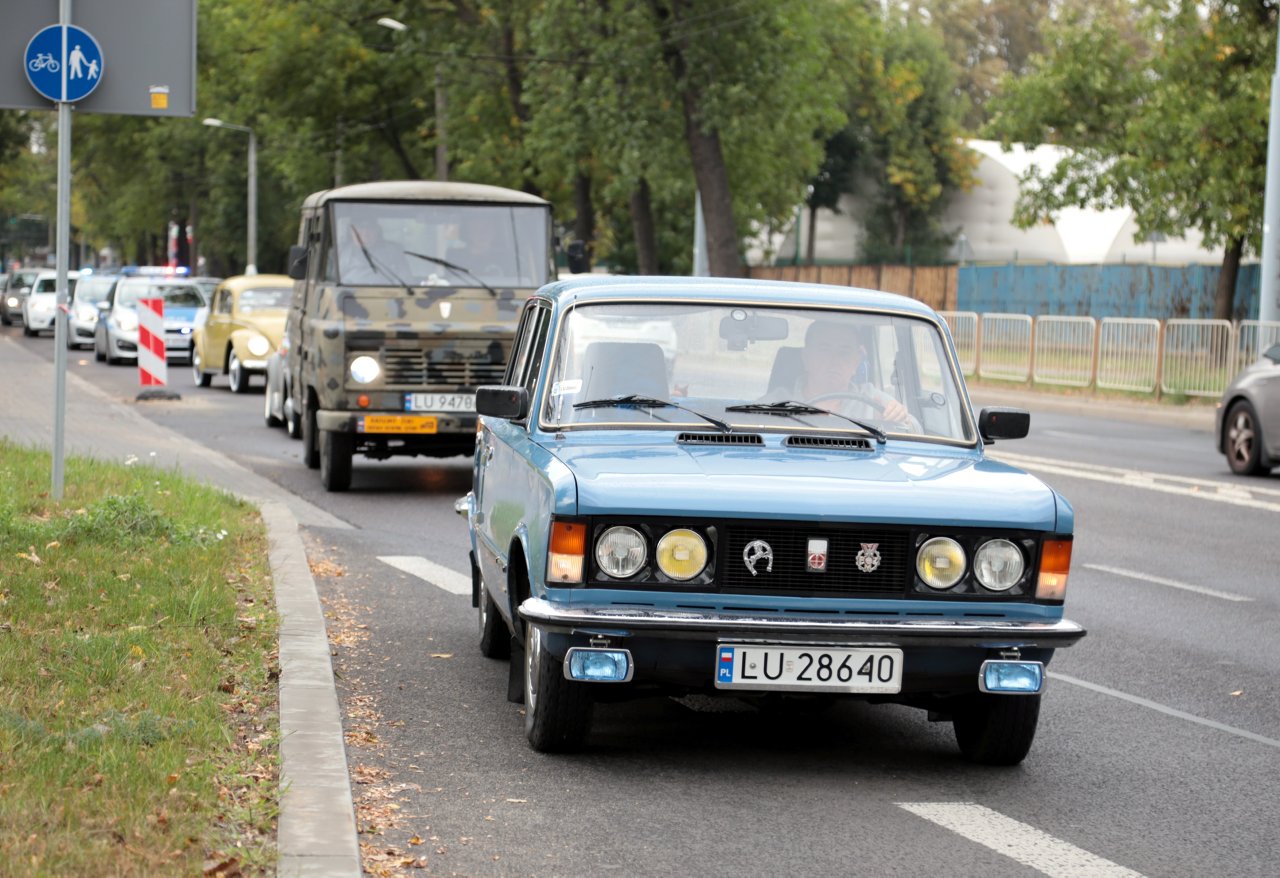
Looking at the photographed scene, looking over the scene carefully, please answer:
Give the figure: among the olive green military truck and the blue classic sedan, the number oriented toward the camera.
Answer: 2

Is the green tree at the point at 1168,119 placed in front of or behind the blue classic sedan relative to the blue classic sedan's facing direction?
behind

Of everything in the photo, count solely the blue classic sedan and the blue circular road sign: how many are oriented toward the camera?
2

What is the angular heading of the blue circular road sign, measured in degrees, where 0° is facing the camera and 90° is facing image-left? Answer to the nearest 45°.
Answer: approximately 0°

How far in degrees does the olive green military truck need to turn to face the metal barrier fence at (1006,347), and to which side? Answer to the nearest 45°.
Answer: approximately 135° to its left

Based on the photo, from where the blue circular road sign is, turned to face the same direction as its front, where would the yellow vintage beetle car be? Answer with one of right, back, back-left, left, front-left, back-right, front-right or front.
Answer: back

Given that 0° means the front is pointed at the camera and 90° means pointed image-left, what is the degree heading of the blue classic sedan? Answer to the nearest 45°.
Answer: approximately 0°

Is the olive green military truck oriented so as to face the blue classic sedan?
yes

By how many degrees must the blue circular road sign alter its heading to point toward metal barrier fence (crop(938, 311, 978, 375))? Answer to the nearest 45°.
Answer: approximately 135° to its left

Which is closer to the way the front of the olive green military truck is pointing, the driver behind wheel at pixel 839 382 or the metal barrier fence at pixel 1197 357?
the driver behind wheel

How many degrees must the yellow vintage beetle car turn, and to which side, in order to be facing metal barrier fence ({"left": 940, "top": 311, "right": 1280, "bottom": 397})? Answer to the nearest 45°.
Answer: approximately 45° to its left

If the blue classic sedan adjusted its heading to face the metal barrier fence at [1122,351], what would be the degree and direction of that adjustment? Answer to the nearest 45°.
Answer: approximately 180°

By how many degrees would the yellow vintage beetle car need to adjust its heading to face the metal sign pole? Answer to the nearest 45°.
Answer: approximately 45° to its right
